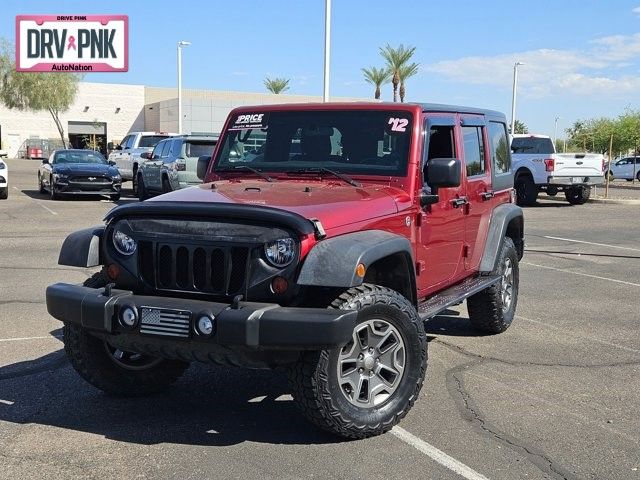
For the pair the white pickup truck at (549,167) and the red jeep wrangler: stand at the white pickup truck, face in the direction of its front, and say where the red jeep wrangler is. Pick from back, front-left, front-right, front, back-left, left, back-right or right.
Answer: back-left

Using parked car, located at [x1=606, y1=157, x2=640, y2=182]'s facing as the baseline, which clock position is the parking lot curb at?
The parking lot curb is roughly at 9 o'clock from the parked car.

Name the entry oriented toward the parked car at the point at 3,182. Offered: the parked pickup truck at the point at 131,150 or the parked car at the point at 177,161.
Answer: the parked car at the point at 177,161

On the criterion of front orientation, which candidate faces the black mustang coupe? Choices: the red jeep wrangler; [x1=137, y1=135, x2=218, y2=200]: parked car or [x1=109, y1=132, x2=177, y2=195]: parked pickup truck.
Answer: [x1=137, y1=135, x2=218, y2=200]: parked car

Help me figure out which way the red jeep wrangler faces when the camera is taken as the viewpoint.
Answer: facing the viewer and to the left of the viewer

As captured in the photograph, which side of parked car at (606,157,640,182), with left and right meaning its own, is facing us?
left

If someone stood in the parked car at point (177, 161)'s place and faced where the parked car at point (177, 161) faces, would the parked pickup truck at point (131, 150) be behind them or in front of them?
in front

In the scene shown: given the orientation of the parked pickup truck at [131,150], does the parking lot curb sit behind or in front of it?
behind
